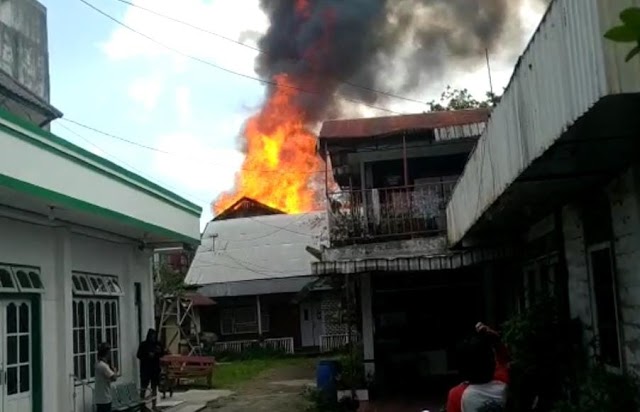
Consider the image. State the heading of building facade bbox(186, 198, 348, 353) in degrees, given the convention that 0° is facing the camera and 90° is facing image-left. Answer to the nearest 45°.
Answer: approximately 0°

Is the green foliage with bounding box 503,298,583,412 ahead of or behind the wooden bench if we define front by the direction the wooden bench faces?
ahead

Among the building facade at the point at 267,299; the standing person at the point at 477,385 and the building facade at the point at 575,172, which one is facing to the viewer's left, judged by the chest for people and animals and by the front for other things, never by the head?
the building facade at the point at 575,172

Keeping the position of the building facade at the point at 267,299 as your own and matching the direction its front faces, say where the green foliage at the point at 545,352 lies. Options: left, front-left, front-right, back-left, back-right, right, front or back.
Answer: front

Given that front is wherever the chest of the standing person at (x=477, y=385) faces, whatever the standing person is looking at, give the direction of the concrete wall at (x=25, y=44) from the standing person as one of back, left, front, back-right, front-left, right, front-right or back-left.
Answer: front-left

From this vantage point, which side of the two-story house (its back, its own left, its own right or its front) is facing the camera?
front

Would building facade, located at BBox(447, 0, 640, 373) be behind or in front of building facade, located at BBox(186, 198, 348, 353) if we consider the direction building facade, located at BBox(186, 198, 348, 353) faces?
in front

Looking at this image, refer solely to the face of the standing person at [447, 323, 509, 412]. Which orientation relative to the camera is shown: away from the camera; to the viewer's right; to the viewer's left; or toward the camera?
away from the camera

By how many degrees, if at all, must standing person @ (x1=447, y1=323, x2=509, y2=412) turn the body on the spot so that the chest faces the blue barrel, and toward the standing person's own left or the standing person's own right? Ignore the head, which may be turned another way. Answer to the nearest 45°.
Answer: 0° — they already face it

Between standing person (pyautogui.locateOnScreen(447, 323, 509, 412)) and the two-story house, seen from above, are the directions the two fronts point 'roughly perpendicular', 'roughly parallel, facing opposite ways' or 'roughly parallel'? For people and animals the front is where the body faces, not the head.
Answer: roughly parallel, facing opposite ways

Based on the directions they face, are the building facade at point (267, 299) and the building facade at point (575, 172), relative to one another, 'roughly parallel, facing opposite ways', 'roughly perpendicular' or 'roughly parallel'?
roughly perpendicular

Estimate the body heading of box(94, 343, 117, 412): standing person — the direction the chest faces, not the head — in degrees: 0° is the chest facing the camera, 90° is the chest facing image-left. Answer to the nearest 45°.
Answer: approximately 270°

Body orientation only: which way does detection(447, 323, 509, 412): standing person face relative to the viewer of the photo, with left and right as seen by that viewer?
facing away from the viewer

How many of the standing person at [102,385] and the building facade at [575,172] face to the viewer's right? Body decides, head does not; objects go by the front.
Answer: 1
